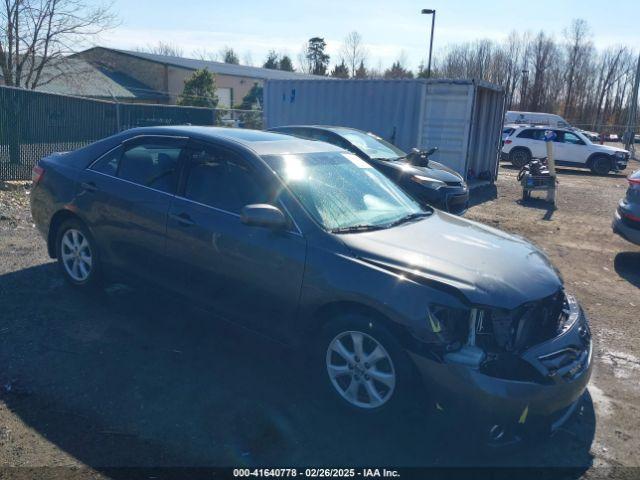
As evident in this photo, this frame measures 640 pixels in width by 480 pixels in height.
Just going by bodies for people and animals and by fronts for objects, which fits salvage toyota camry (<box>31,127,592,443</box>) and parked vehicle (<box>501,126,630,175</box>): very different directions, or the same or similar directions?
same or similar directions

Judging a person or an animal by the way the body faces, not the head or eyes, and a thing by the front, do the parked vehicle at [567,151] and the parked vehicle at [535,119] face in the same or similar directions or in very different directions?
same or similar directions

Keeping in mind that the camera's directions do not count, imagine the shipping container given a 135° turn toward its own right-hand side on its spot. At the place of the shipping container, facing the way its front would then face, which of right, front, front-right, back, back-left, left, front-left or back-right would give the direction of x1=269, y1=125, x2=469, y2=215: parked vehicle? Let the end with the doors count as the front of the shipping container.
left

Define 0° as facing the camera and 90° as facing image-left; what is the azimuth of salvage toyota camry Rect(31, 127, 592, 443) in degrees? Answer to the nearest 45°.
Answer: approximately 315°

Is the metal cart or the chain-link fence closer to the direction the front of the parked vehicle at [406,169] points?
the metal cart

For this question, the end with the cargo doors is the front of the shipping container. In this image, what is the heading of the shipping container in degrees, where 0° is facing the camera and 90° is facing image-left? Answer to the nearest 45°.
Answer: approximately 315°

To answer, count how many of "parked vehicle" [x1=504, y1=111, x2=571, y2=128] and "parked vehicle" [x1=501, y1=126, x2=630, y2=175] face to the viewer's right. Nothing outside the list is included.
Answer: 2

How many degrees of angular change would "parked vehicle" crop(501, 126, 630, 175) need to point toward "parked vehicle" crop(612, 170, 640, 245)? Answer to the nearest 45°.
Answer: approximately 90° to its right

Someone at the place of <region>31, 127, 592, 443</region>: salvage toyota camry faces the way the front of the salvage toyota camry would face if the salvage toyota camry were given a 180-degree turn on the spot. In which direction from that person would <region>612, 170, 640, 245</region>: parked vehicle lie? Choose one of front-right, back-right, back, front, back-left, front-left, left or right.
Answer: right

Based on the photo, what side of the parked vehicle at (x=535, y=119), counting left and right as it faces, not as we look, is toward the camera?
right

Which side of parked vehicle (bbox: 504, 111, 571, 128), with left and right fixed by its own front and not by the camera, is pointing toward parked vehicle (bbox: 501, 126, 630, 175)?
right

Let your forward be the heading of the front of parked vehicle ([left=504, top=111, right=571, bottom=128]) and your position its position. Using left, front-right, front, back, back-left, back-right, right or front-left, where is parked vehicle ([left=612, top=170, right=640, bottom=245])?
right

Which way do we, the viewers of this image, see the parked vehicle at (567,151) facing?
facing to the right of the viewer

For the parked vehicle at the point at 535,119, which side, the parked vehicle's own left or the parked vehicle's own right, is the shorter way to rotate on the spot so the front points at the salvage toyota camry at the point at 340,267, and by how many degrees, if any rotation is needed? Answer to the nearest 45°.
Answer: approximately 90° to the parked vehicle's own right
